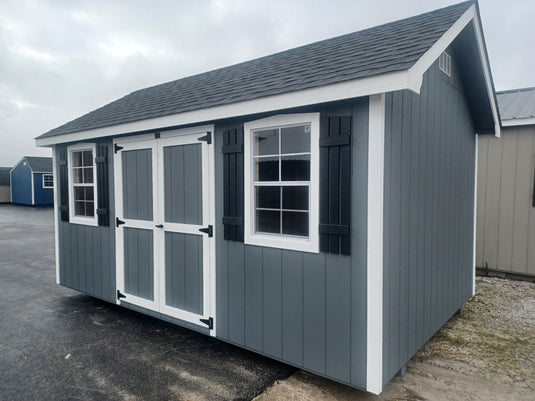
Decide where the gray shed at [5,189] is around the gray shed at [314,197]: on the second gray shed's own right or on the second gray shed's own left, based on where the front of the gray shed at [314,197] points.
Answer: on the second gray shed's own right

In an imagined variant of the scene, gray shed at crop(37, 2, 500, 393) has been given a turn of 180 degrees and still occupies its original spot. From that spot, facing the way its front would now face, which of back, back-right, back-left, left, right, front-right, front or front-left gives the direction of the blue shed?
left

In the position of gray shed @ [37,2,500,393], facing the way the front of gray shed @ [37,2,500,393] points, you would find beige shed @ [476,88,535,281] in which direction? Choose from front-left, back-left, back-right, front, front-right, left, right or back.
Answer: back

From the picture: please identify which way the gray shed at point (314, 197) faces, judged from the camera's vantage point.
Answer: facing the viewer and to the left of the viewer
